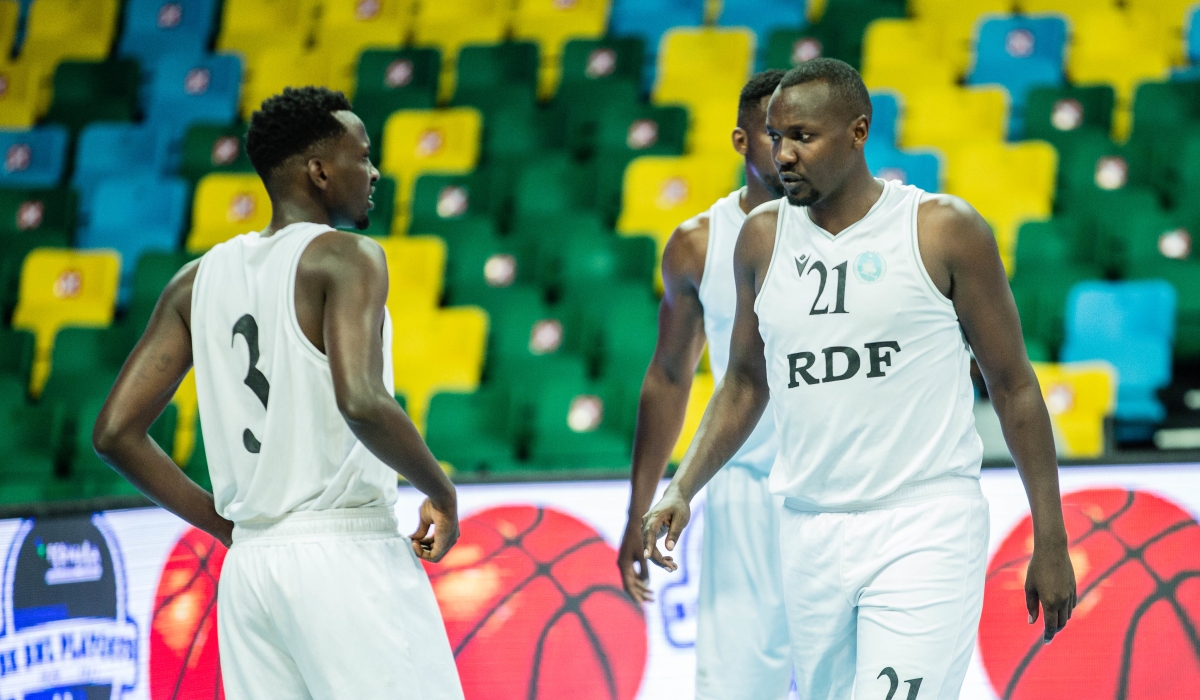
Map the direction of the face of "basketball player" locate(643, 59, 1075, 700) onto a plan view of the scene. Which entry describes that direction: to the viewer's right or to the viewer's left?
to the viewer's left

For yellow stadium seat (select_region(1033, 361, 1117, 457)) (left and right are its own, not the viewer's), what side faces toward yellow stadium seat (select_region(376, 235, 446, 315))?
right

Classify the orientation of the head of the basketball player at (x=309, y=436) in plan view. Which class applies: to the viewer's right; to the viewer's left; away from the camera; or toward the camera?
to the viewer's right

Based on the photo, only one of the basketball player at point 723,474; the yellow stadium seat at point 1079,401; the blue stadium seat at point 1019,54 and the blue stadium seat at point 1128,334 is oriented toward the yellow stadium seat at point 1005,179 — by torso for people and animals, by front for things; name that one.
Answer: the blue stadium seat at point 1019,54

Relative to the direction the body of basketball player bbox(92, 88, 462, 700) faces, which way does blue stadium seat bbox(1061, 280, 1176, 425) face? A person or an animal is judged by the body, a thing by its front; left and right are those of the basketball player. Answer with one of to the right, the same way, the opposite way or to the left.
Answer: the opposite way

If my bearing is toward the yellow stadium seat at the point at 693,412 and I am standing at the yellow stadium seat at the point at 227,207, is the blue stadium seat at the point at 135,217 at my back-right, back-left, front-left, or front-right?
back-right

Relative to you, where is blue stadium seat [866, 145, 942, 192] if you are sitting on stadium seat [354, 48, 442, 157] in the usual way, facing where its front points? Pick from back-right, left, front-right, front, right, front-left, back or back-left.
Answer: front-left

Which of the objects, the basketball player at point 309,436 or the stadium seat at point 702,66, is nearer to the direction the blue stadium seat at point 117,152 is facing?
the basketball player

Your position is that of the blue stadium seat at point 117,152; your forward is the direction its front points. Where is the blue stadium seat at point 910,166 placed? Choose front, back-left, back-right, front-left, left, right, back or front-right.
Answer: front-left

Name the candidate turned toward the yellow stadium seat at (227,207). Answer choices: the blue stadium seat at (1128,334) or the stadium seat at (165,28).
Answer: the stadium seat

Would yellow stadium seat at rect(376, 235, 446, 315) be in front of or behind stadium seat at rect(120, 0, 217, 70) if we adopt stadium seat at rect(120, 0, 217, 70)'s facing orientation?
in front

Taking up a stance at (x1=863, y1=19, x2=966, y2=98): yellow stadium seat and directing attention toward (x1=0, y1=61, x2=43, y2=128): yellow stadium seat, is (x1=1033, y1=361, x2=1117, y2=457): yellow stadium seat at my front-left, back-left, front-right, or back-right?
back-left

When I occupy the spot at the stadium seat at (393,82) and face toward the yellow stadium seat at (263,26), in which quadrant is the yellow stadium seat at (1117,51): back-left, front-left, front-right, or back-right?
back-right

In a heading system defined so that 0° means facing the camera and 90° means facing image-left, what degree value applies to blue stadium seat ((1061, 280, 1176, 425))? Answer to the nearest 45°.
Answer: approximately 0°

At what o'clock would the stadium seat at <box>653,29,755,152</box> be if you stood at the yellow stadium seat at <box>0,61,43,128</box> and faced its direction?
The stadium seat is roughly at 10 o'clock from the yellow stadium seat.

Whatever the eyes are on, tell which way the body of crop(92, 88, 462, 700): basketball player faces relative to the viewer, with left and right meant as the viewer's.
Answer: facing away from the viewer and to the right of the viewer
